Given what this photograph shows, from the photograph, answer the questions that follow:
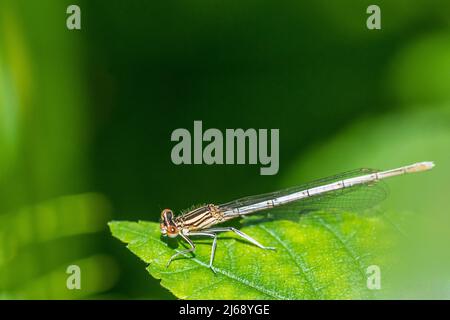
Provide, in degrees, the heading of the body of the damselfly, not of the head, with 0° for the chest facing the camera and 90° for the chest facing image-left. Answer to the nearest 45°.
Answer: approximately 90°

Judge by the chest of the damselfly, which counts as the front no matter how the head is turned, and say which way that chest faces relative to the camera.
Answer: to the viewer's left
